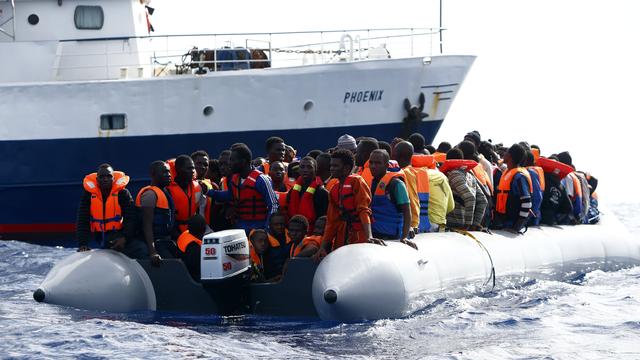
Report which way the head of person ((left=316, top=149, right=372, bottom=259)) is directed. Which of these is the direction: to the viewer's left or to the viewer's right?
to the viewer's left

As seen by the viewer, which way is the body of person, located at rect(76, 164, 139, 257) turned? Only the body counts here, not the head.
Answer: toward the camera

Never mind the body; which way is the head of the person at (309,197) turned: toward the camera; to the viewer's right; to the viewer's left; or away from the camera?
toward the camera

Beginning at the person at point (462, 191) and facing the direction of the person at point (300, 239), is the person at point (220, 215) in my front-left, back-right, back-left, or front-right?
front-right

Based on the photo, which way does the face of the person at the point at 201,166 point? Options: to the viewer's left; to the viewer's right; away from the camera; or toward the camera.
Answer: toward the camera

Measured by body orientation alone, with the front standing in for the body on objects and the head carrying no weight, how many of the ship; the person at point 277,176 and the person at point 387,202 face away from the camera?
0

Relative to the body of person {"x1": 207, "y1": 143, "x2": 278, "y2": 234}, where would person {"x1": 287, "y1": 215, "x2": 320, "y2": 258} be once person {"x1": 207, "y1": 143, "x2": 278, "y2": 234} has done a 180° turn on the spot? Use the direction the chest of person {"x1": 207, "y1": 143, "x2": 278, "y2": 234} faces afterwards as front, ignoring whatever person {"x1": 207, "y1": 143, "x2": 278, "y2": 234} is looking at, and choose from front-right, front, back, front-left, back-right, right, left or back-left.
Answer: right

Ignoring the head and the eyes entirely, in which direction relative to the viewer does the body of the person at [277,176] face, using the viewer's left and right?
facing the viewer

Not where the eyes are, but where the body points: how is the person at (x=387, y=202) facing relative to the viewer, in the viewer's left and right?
facing the viewer and to the left of the viewer

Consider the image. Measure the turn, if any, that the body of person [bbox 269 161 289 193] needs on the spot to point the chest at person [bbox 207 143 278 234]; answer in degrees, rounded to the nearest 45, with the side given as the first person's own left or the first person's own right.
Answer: approximately 45° to the first person's own right

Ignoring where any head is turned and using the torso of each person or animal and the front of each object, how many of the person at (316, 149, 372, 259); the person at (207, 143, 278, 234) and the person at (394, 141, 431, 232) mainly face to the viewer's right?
0

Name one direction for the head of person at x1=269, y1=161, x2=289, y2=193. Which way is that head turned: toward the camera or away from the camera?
toward the camera

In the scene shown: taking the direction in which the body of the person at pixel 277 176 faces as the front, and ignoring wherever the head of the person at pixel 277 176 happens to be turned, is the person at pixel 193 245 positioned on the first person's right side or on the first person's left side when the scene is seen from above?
on the first person's right side
